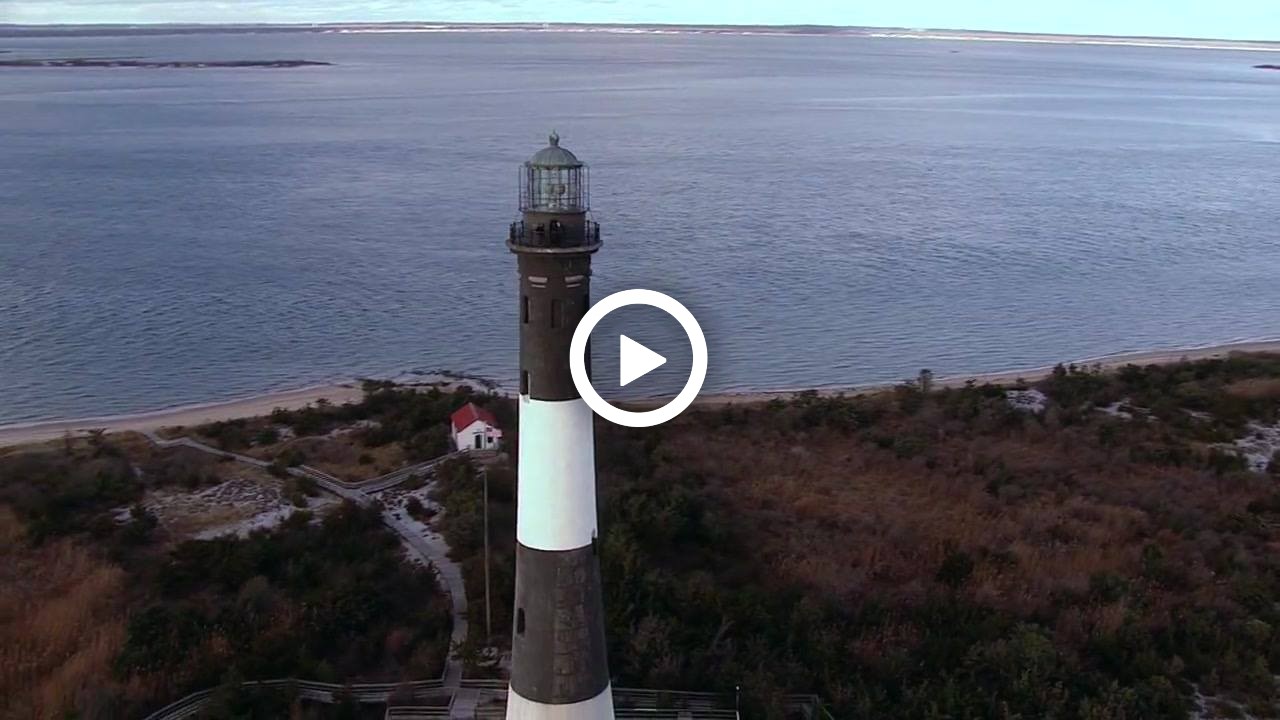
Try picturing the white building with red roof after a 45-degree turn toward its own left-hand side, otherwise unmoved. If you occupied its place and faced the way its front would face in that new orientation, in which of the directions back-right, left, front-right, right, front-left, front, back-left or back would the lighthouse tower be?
front-right

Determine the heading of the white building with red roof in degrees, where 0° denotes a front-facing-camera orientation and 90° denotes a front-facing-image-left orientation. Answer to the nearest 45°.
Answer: approximately 0°
